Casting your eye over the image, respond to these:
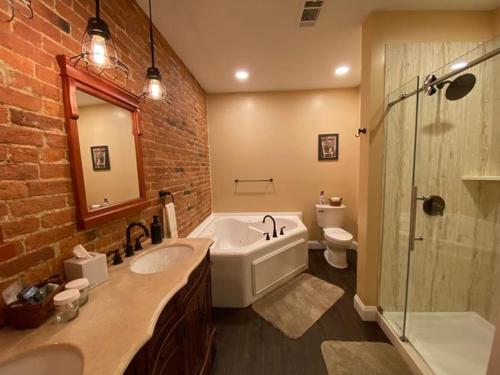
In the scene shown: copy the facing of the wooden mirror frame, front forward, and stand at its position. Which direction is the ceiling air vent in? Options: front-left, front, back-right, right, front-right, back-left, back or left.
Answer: front-left

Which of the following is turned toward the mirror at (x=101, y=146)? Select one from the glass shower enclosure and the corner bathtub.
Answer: the glass shower enclosure

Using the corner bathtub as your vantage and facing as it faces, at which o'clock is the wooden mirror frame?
The wooden mirror frame is roughly at 3 o'clock from the corner bathtub.

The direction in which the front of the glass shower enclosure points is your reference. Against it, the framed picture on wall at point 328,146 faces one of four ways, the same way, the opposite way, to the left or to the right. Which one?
to the left

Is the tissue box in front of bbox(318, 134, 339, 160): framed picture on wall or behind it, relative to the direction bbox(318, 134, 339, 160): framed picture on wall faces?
in front

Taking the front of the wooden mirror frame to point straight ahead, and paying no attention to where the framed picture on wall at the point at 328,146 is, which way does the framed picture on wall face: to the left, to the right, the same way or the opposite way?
to the right

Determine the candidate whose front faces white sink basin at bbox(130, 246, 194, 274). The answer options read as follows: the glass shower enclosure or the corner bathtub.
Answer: the glass shower enclosure

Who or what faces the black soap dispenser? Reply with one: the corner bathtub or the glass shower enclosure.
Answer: the glass shower enclosure

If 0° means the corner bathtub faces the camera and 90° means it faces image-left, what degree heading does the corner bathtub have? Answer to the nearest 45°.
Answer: approximately 315°
